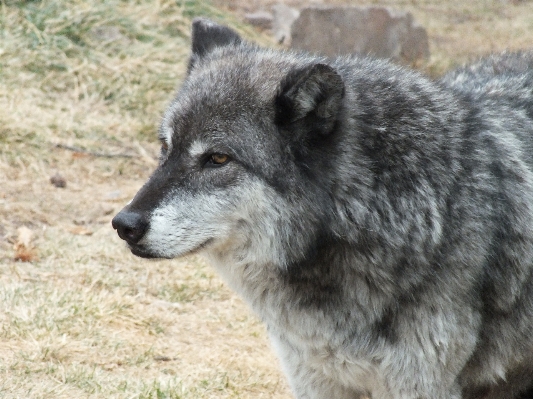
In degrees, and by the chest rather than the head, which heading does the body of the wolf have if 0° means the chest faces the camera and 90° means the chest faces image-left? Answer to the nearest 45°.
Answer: approximately 45°

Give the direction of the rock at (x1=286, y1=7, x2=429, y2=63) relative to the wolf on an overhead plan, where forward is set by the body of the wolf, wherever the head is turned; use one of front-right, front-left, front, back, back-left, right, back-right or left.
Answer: back-right

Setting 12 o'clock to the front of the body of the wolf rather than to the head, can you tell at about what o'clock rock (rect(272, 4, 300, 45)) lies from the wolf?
The rock is roughly at 4 o'clock from the wolf.

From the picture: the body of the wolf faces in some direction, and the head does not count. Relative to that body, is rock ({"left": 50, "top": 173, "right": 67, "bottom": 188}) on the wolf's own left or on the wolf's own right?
on the wolf's own right

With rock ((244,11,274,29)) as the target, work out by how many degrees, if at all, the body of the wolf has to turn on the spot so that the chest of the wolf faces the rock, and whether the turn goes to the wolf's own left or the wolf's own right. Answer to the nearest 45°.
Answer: approximately 135° to the wolf's own right

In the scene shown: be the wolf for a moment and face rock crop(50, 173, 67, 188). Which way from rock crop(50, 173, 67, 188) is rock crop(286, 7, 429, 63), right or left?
right

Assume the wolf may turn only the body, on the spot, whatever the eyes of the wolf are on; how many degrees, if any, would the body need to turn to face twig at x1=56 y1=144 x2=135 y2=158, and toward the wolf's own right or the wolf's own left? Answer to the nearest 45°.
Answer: approximately 90° to the wolf's own right
